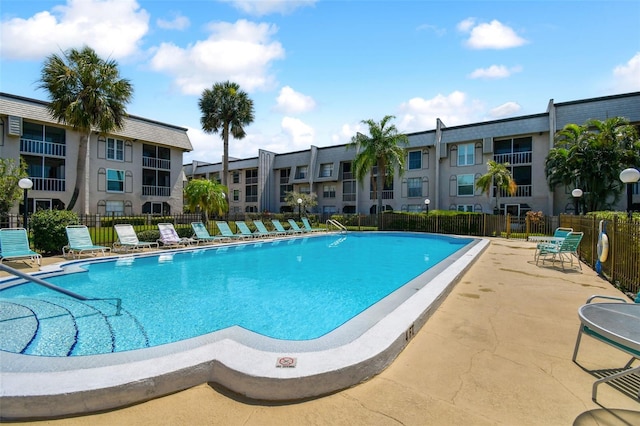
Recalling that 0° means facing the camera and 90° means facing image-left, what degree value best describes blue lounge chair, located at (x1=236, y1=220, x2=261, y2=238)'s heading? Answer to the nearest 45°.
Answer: approximately 315°

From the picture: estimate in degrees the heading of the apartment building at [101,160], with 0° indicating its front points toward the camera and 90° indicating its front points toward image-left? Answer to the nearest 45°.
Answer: approximately 315°

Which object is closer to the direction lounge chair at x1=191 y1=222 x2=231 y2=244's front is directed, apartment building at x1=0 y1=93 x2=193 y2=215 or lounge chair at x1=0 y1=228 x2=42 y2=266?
the lounge chair

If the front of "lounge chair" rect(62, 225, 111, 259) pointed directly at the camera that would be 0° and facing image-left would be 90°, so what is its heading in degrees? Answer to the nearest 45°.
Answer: approximately 315°
